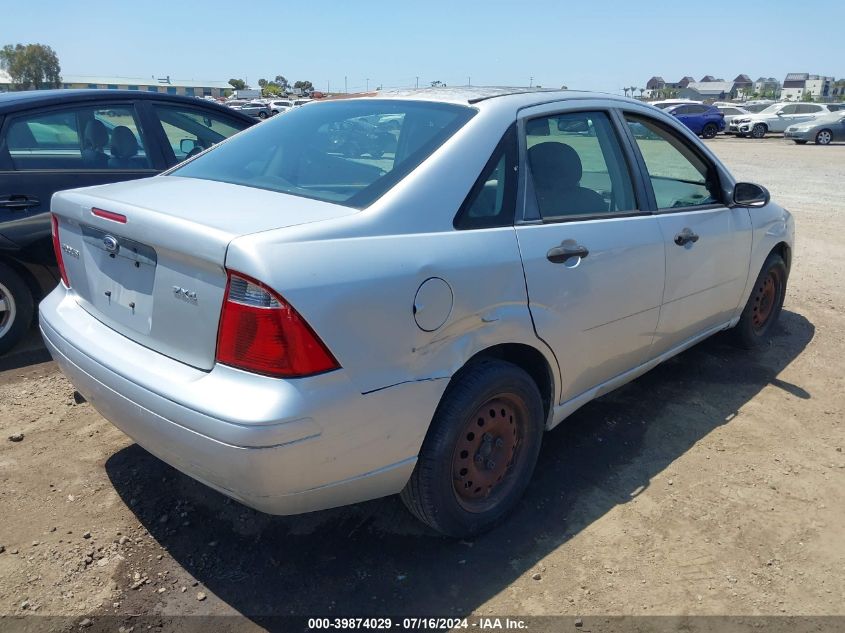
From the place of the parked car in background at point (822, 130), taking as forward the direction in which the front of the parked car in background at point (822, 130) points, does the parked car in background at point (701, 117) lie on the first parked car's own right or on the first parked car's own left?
on the first parked car's own right

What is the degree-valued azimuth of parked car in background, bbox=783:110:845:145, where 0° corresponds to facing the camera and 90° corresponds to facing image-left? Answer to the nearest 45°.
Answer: approximately 45°

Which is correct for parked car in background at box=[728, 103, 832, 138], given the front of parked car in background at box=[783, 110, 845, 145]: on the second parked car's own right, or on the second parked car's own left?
on the second parked car's own right
